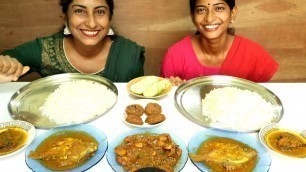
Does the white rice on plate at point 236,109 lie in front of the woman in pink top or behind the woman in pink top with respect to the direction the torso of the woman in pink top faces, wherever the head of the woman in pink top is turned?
in front

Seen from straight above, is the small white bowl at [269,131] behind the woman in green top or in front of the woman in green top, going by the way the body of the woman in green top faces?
in front

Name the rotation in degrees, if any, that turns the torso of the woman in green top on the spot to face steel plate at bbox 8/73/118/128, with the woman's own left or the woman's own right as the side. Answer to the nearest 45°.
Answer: approximately 45° to the woman's own right

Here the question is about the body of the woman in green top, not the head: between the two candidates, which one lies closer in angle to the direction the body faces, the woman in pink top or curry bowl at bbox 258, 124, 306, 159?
the curry bowl

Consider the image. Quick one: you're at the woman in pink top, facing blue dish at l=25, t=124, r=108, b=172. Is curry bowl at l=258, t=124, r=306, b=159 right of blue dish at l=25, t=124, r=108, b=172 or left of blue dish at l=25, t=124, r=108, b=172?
left

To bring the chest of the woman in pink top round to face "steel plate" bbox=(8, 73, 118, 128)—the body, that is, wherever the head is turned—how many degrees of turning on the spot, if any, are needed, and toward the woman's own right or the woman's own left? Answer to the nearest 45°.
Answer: approximately 45° to the woman's own right

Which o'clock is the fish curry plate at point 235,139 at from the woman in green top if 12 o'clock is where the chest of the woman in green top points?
The fish curry plate is roughly at 11 o'clock from the woman in green top.

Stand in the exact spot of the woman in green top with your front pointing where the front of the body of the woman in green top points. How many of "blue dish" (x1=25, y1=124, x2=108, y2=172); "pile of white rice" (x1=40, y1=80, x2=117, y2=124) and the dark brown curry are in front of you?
3

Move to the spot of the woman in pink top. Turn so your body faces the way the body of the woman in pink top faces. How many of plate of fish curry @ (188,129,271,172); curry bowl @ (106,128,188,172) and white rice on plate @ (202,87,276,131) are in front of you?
3

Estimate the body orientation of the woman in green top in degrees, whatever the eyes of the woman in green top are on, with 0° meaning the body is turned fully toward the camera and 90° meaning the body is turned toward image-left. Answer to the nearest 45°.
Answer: approximately 0°
